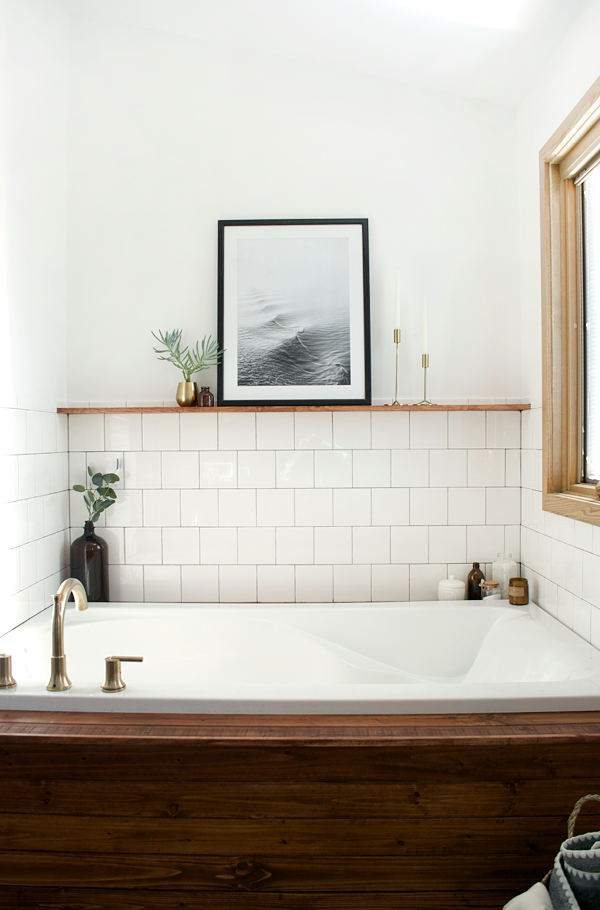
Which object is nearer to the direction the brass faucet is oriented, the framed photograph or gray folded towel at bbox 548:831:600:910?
the framed photograph

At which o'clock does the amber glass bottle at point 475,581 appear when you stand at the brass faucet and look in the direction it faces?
The amber glass bottle is roughly at 1 o'clock from the brass faucet.

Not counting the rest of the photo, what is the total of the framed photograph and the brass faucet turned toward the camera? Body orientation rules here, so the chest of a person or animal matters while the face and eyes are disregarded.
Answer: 1

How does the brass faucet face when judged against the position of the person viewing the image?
facing away from the viewer and to the right of the viewer

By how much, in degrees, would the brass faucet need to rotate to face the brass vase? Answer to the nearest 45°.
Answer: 0° — it already faces it

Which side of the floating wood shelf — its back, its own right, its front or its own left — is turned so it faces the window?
left

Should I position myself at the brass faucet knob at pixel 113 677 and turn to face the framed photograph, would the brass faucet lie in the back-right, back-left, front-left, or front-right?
back-left

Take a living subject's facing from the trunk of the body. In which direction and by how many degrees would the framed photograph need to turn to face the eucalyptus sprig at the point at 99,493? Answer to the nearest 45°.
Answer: approximately 90° to its right
